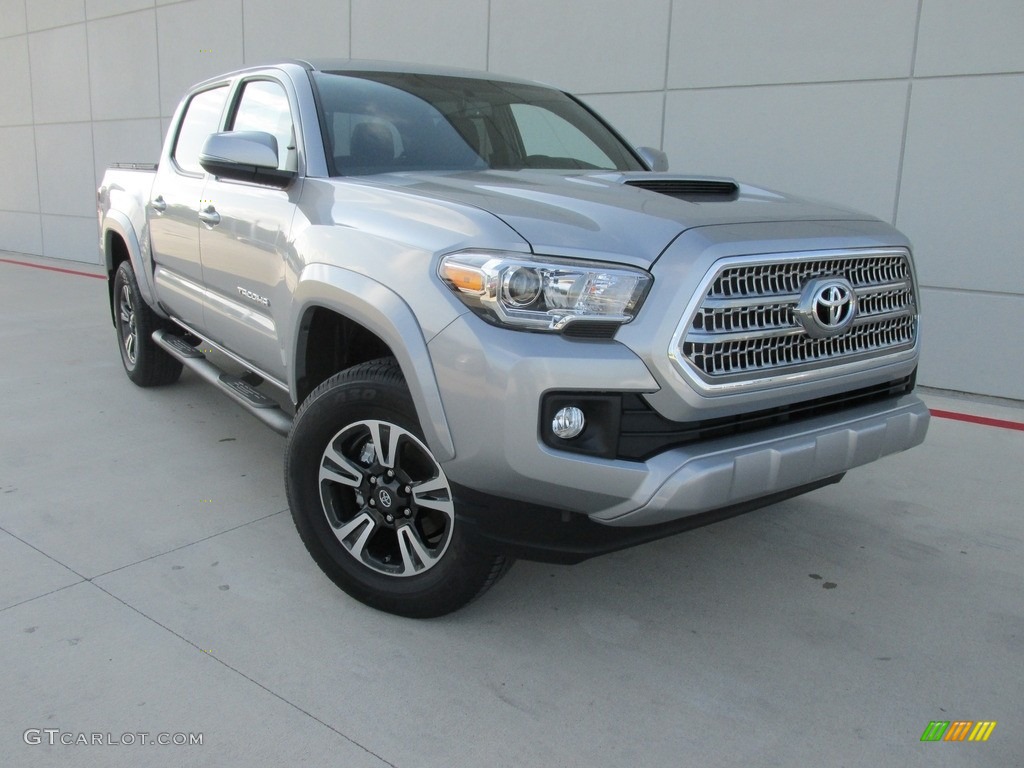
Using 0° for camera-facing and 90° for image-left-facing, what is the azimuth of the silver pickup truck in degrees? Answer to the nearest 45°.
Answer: approximately 315°
